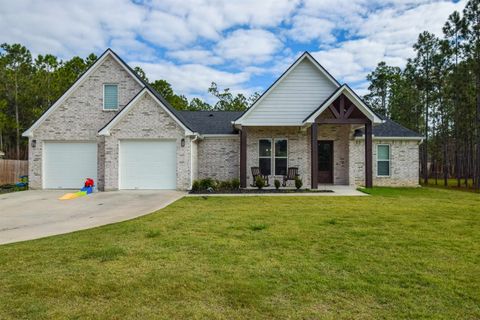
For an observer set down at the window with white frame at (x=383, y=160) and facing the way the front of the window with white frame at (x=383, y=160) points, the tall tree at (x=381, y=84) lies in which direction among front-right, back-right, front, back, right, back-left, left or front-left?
back

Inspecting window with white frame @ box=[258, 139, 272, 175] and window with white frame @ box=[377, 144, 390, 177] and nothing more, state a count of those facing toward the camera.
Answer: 2

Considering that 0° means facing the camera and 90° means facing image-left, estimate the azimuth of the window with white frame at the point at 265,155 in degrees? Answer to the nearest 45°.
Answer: approximately 0°

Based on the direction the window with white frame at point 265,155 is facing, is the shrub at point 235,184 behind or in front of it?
in front

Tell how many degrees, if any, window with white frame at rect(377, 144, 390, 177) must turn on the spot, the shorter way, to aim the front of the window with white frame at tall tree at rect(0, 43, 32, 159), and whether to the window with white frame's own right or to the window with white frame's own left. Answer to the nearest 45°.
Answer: approximately 90° to the window with white frame's own right

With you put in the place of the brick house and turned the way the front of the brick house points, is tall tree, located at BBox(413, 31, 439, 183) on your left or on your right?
on your left

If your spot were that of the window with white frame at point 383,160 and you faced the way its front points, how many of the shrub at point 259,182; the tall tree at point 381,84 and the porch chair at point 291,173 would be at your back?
1

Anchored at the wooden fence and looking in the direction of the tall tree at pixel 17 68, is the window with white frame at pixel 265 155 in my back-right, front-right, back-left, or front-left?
back-right

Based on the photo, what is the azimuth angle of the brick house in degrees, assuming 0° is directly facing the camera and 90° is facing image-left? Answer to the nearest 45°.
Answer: approximately 0°

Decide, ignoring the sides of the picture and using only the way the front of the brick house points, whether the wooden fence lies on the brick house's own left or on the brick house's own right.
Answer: on the brick house's own right

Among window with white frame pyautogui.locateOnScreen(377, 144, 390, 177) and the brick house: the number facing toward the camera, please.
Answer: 2
